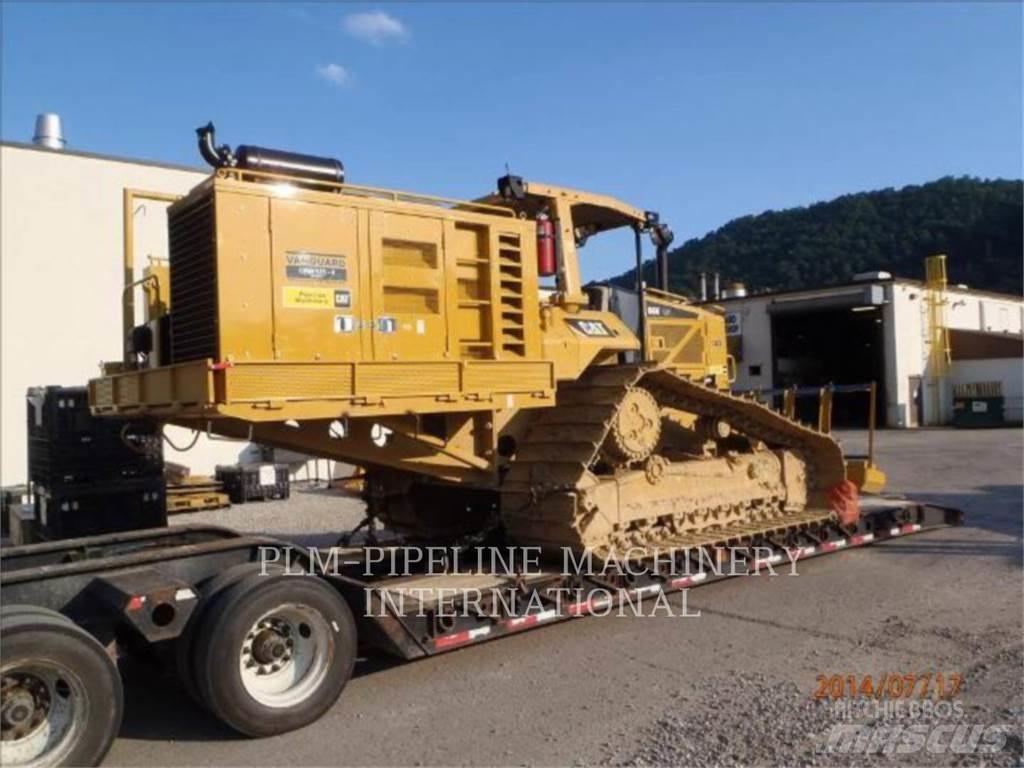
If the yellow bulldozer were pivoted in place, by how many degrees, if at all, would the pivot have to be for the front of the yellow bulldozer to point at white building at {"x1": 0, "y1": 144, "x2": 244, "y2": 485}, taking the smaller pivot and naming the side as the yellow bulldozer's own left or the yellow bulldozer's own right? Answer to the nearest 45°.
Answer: approximately 90° to the yellow bulldozer's own left

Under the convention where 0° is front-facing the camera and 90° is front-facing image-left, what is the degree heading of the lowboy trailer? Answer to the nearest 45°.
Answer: approximately 225°

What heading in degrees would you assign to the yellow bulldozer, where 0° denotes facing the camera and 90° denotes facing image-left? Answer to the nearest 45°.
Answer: approximately 225°

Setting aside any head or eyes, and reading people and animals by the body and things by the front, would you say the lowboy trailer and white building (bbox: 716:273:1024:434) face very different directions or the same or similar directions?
very different directions

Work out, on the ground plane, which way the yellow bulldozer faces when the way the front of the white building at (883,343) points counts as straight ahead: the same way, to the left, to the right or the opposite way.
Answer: the opposite way

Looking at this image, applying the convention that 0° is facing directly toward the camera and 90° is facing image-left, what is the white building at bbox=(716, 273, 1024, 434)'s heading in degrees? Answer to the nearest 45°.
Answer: approximately 45°

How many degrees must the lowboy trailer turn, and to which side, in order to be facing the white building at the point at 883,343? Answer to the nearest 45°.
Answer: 0° — it already faces it
